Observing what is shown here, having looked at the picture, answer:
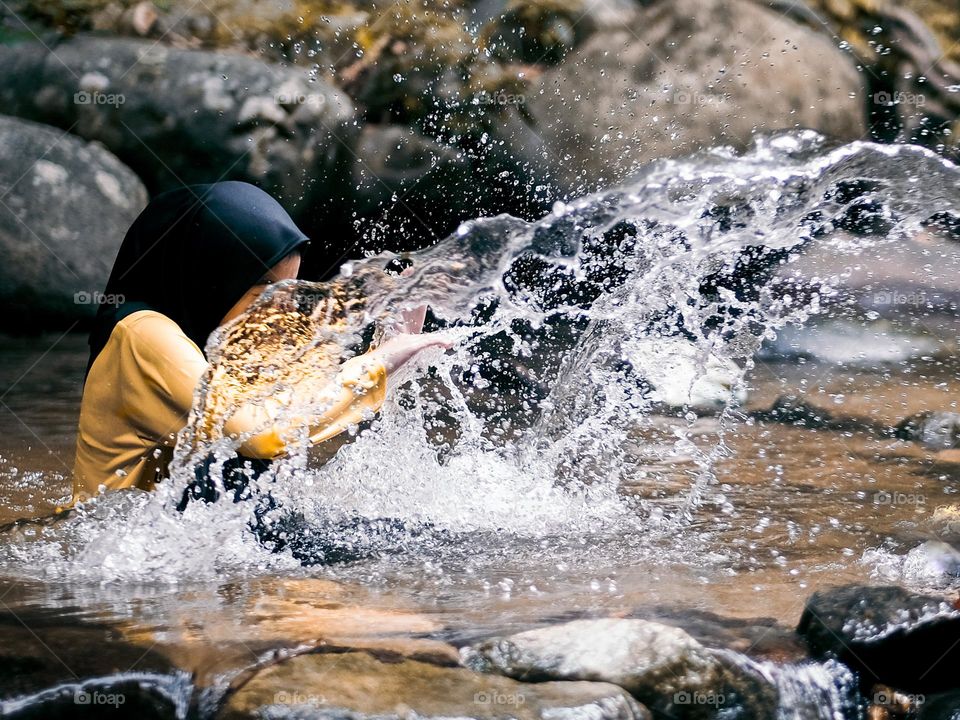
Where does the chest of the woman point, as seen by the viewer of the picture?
to the viewer's right

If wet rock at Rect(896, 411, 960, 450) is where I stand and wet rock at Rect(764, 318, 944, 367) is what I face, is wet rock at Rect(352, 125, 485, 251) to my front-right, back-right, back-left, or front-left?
front-left

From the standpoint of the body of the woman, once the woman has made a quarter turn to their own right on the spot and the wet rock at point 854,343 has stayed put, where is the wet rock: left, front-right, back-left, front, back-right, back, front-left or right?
back-left

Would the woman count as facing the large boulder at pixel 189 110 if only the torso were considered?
no

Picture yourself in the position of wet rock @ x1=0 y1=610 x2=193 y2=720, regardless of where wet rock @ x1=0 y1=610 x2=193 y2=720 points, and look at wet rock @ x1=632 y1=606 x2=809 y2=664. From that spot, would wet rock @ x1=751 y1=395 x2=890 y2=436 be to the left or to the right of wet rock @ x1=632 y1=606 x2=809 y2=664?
left

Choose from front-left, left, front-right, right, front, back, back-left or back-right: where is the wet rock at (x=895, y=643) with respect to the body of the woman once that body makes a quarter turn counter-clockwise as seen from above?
back-right

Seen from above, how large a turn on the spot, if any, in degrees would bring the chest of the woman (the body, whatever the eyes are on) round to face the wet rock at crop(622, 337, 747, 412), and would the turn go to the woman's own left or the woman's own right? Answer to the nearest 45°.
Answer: approximately 45° to the woman's own left

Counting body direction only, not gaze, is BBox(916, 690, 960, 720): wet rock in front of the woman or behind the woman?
in front

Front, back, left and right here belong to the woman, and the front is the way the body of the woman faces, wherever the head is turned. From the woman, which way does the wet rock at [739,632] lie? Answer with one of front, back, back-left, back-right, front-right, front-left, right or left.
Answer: front-right

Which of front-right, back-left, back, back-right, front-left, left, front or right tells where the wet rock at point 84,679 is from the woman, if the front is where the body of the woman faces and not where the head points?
right

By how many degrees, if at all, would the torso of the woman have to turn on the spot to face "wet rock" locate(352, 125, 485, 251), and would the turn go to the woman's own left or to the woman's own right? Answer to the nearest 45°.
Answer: approximately 90° to the woman's own left

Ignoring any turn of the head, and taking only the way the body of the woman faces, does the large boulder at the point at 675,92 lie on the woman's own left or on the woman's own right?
on the woman's own left

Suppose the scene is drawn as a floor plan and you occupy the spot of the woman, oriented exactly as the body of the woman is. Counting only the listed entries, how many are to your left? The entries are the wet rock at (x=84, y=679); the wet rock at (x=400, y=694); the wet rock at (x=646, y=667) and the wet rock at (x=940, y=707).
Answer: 0
